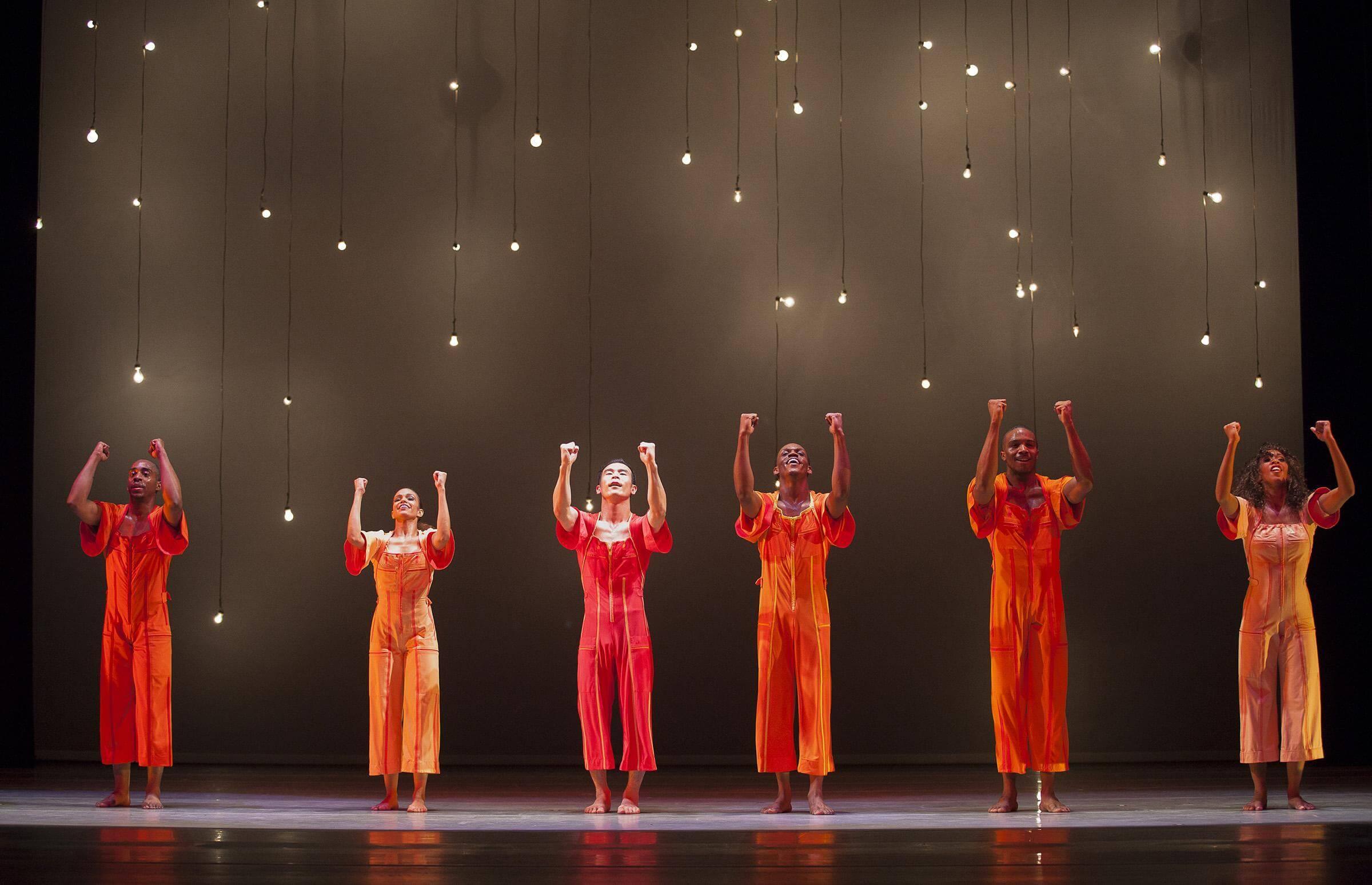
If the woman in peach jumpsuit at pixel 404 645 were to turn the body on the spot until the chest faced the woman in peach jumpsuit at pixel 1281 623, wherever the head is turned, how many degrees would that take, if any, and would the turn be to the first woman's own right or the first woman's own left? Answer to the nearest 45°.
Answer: approximately 90° to the first woman's own left

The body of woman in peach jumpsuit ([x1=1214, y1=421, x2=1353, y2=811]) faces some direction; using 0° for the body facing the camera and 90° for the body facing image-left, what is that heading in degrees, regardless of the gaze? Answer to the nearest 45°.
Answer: approximately 0°

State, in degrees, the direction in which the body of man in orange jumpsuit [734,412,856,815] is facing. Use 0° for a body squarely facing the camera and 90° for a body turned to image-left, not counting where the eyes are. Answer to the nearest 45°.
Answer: approximately 0°

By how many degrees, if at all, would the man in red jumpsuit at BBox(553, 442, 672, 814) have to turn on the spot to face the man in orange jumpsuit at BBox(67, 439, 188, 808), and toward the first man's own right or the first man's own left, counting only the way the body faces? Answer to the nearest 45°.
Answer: approximately 90° to the first man's own right
